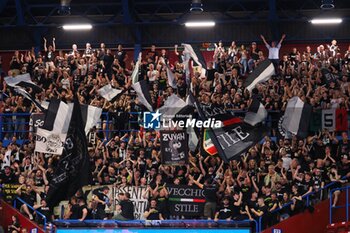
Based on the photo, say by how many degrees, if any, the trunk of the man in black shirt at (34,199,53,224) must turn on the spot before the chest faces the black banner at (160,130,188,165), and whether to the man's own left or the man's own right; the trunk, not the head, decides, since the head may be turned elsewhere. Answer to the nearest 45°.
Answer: approximately 90° to the man's own left

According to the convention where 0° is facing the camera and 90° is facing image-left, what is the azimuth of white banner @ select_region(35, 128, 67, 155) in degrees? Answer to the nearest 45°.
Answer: approximately 0°

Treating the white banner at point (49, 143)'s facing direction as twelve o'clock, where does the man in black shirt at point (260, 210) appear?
The man in black shirt is roughly at 10 o'clock from the white banner.

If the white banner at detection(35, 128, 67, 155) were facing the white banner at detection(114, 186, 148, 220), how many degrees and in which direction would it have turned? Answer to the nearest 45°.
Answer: approximately 45° to its left

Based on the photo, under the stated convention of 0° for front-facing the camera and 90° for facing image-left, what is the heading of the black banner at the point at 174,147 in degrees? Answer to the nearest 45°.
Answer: approximately 0°
